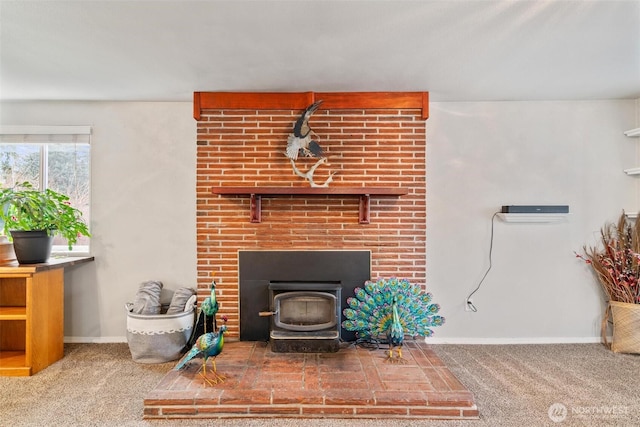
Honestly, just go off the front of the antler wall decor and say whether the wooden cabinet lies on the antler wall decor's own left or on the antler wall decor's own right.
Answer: on the antler wall decor's own right

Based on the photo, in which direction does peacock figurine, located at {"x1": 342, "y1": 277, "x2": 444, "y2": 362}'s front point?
toward the camera

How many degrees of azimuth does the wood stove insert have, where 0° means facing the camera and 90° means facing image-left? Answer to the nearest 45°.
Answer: approximately 0°

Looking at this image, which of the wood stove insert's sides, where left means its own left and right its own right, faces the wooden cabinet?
right

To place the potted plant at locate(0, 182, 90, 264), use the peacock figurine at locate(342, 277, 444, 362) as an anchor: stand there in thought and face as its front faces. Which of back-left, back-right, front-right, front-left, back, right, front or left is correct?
right

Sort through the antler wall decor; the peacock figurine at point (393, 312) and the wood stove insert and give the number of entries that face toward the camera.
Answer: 3

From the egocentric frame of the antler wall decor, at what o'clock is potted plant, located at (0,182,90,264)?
The potted plant is roughly at 3 o'clock from the antler wall decor.

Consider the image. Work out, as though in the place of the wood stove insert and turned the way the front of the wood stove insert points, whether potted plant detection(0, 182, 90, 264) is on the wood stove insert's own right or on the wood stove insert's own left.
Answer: on the wood stove insert's own right

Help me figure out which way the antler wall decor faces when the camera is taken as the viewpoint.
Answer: facing the viewer

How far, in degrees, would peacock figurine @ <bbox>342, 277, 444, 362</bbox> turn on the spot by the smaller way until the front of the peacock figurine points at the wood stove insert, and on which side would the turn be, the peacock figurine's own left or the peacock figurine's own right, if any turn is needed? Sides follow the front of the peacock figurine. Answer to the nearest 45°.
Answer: approximately 90° to the peacock figurine's own right
